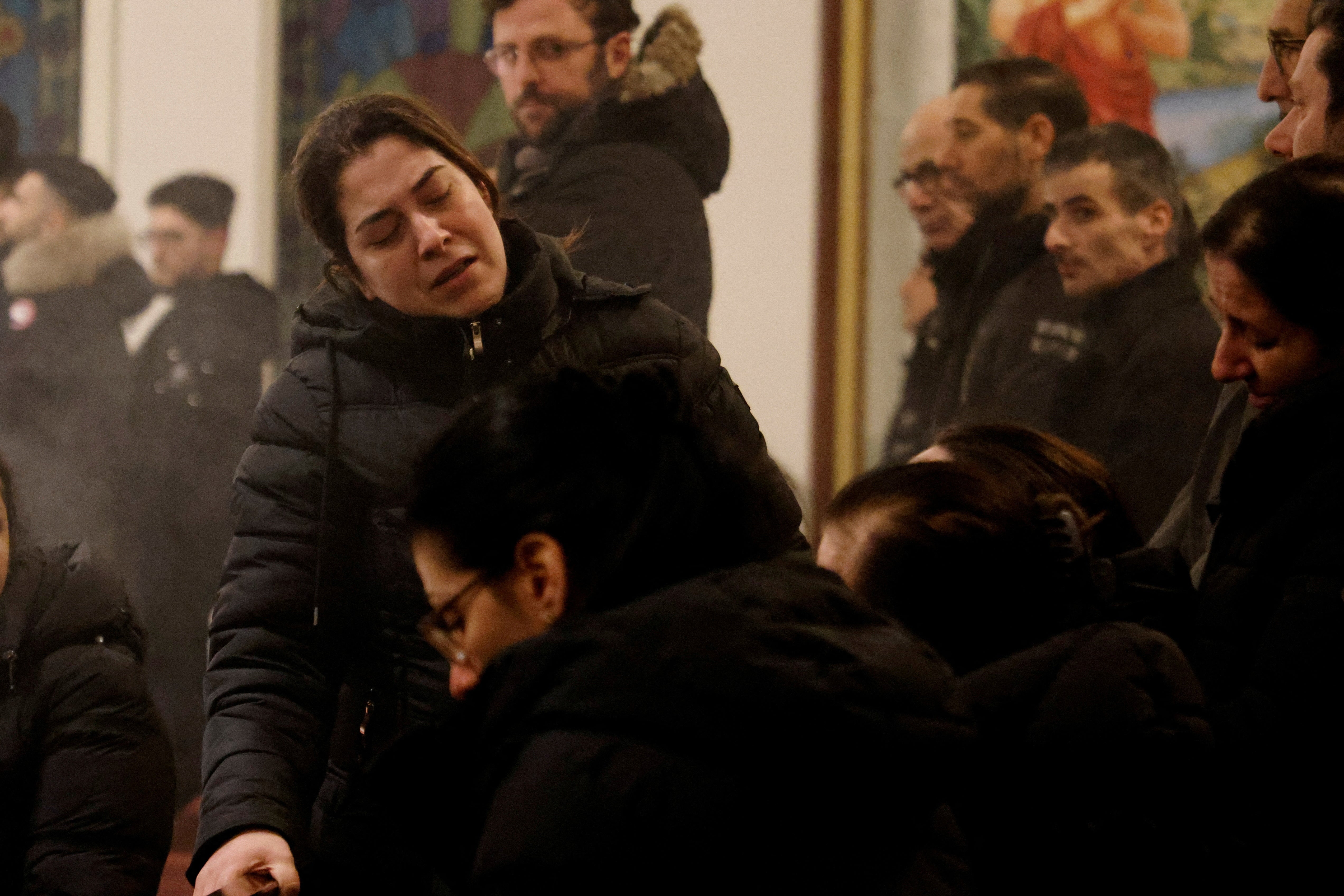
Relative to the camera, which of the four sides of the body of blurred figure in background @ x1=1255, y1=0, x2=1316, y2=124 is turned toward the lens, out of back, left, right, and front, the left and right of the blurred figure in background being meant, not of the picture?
left

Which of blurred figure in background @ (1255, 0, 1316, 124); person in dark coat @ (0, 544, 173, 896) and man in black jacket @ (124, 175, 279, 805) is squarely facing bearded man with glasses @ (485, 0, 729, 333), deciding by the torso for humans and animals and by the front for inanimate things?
the blurred figure in background

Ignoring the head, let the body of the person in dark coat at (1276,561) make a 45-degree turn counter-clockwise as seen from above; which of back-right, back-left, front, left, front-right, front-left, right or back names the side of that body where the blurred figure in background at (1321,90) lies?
back-right

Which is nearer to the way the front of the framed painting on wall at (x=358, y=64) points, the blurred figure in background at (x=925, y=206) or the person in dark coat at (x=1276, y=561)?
the person in dark coat

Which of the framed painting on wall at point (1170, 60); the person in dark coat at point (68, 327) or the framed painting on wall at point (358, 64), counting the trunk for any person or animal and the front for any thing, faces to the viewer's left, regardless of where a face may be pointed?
the person in dark coat

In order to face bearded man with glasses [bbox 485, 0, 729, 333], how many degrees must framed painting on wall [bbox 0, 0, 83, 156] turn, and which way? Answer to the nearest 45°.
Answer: approximately 45° to its left

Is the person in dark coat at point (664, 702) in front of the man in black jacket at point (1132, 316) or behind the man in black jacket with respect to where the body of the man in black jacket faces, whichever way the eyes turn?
in front

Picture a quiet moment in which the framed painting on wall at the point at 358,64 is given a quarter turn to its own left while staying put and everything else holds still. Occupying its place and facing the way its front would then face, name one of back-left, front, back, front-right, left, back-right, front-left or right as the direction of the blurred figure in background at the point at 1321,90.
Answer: front-right

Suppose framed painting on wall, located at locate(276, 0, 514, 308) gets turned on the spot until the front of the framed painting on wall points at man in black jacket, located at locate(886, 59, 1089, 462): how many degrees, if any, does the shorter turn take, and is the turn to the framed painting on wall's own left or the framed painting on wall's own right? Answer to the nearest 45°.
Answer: approximately 45° to the framed painting on wall's own left

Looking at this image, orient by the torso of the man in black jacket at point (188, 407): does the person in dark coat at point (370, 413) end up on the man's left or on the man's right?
on the man's left

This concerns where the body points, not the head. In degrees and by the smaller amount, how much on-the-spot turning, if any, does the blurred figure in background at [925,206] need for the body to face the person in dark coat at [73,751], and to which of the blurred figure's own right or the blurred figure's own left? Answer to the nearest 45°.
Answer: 0° — they already face them

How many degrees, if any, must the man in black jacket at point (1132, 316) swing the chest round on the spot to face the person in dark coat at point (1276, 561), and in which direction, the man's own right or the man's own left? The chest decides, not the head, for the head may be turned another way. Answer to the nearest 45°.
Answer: approximately 45° to the man's own left

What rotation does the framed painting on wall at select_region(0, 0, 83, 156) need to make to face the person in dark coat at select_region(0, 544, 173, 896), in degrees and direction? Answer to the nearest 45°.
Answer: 0° — it already faces them
